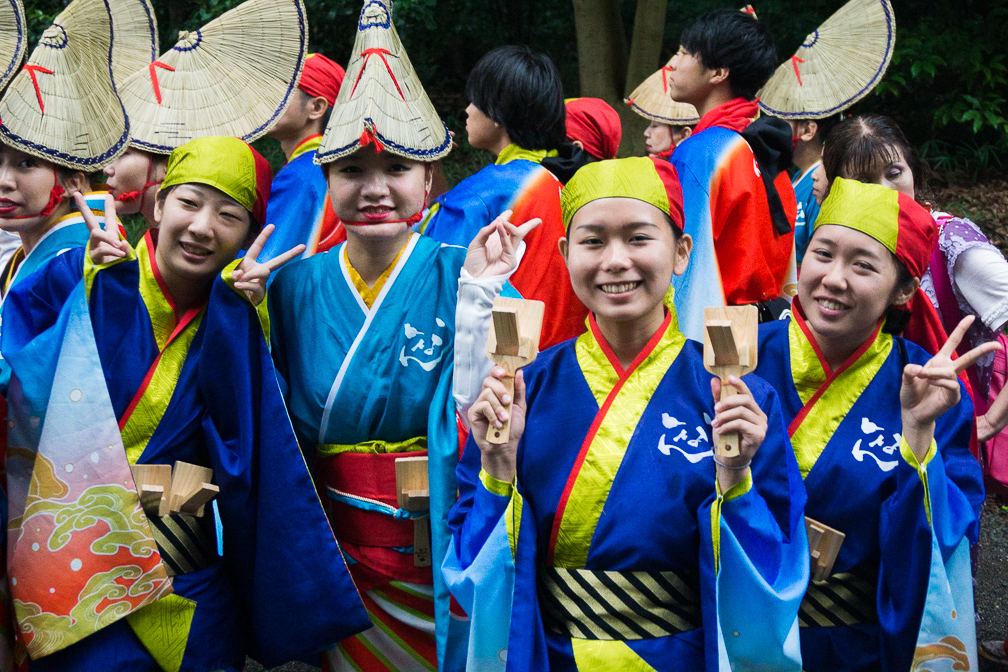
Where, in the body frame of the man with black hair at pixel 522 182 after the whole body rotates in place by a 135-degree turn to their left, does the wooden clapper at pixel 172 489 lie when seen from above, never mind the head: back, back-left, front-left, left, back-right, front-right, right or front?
front-right

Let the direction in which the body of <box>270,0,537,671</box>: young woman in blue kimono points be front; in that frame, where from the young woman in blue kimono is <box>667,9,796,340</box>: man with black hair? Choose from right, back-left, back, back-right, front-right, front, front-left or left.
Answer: back-left

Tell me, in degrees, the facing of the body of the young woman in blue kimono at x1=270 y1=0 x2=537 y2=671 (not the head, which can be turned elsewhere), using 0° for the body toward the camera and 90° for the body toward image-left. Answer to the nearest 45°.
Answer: approximately 0°

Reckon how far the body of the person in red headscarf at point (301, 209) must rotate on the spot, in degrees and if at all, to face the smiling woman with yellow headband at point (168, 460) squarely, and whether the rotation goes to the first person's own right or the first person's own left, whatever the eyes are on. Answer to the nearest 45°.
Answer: approximately 90° to the first person's own left

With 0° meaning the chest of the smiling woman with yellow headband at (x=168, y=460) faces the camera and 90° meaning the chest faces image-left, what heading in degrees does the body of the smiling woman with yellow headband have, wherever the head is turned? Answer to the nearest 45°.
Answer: approximately 0°

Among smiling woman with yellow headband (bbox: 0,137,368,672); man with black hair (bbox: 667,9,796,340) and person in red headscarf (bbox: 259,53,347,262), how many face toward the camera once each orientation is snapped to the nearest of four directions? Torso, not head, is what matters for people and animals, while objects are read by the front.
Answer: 1

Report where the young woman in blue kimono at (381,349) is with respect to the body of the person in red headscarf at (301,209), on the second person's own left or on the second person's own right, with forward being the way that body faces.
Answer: on the second person's own left

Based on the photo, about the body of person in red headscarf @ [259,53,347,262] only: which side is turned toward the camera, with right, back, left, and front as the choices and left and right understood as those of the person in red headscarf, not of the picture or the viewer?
left

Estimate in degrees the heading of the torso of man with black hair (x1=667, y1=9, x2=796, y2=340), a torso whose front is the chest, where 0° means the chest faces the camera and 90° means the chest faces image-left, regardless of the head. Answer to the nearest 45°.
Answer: approximately 135°
